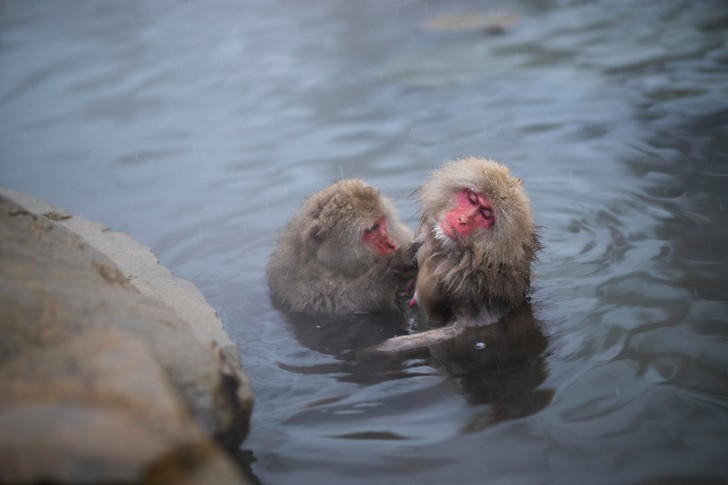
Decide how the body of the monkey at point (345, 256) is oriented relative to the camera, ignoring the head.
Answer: to the viewer's right

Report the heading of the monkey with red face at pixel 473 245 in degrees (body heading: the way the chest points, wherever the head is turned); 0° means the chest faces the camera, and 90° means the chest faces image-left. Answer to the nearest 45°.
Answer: approximately 45°

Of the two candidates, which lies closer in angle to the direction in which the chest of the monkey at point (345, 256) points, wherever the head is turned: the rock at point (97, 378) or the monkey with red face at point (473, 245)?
the monkey with red face

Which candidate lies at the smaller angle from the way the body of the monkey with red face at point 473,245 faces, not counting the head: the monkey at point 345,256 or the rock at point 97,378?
the rock

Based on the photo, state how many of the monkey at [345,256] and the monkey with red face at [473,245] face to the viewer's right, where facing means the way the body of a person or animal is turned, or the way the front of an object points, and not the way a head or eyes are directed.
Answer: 1

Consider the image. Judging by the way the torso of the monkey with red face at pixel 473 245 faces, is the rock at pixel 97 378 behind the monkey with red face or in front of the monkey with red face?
in front

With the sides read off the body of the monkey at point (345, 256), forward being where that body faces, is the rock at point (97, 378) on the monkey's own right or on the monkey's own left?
on the monkey's own right

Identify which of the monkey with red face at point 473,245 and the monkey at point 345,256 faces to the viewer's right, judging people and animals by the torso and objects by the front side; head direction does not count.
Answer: the monkey

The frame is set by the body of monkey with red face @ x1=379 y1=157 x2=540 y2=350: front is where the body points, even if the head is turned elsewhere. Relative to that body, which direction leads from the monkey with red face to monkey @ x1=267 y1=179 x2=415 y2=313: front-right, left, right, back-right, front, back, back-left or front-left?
right

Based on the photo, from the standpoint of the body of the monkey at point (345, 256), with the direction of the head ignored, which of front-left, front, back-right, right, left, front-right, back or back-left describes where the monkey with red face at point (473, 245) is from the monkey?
front-right
